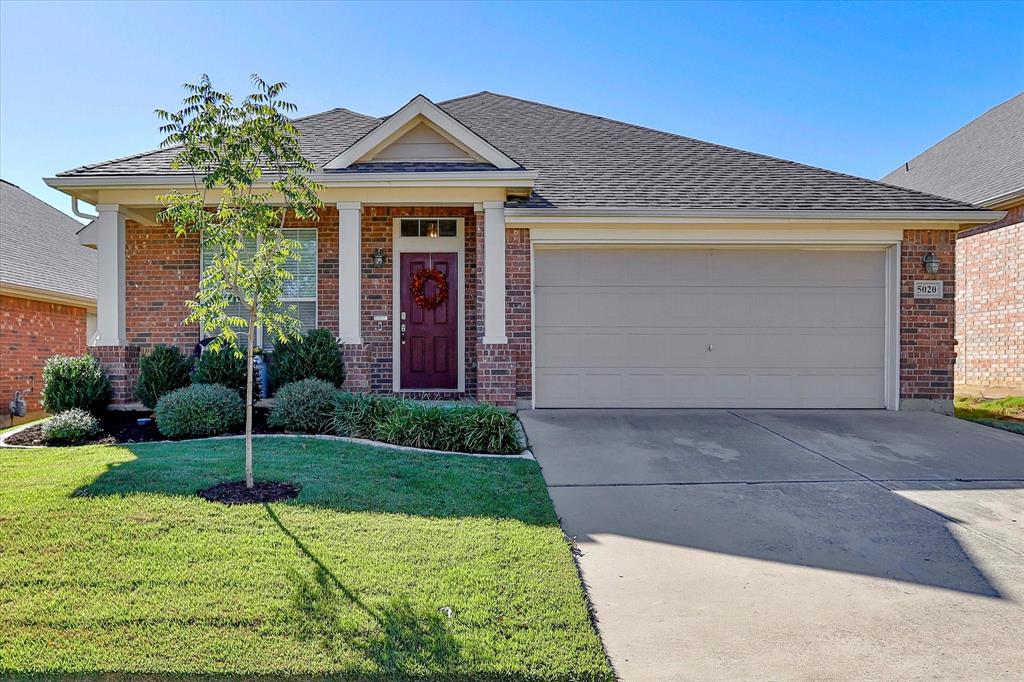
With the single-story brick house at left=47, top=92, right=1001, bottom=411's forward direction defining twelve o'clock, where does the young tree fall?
The young tree is roughly at 1 o'clock from the single-story brick house.

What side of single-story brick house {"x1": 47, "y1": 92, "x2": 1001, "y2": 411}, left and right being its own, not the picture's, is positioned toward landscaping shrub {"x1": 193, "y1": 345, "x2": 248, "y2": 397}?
right

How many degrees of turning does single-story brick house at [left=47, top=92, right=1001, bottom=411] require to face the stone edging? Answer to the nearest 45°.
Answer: approximately 45° to its right

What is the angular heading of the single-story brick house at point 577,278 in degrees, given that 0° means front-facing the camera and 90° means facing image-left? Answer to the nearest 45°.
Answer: approximately 0°

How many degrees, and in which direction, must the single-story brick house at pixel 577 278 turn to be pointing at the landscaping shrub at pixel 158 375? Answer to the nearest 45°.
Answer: approximately 90° to its right

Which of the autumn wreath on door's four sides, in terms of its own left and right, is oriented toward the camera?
front

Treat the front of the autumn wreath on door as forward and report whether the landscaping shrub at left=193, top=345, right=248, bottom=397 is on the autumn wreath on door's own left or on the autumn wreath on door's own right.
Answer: on the autumn wreath on door's own right

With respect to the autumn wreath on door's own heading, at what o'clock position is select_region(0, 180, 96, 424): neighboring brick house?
The neighboring brick house is roughly at 4 o'clock from the autumn wreath on door.

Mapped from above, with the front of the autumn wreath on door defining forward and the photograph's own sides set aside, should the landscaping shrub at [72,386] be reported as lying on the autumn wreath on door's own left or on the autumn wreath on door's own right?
on the autumn wreath on door's own right

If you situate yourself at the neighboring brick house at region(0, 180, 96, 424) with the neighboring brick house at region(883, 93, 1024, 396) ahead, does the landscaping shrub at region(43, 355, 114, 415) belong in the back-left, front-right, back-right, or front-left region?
front-right

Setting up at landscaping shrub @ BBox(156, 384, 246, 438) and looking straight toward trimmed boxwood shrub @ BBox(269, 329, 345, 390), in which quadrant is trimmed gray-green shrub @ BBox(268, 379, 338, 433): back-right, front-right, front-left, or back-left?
front-right

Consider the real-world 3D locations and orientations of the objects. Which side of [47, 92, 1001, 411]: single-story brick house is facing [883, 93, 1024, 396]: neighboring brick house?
left
